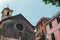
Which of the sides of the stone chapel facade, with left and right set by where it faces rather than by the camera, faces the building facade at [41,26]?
left

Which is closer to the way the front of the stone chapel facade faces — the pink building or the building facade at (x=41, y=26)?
the pink building

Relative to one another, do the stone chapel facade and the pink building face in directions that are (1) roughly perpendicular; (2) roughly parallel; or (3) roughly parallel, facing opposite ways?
roughly perpendicular

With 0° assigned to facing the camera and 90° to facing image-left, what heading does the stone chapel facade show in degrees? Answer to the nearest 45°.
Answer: approximately 315°

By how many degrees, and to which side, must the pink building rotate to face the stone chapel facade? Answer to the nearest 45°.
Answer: approximately 45° to its right

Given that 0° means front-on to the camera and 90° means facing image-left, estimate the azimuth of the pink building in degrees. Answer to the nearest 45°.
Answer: approximately 45°

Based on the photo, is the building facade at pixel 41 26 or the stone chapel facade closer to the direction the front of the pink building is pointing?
the stone chapel facade
